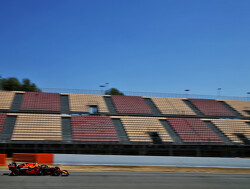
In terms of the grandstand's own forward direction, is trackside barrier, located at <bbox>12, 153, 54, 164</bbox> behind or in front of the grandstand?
in front

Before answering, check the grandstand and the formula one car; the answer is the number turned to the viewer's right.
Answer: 1

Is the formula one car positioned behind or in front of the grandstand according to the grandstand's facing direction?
in front

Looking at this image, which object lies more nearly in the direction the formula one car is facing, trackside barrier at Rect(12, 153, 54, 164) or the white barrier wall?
the white barrier wall

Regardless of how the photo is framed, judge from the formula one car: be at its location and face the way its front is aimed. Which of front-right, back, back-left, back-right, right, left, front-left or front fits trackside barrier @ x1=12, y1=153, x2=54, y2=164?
left

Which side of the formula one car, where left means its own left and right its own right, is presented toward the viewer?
right

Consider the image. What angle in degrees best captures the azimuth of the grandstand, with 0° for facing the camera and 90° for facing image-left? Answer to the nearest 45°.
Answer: approximately 0°

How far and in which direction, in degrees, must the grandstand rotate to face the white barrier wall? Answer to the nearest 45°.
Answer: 0° — it already faces it

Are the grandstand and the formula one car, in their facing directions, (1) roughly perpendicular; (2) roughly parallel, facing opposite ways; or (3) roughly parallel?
roughly perpendicular
